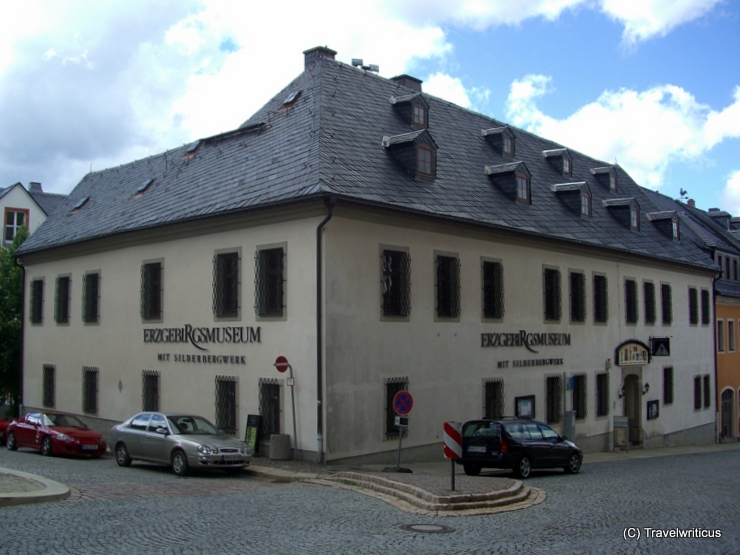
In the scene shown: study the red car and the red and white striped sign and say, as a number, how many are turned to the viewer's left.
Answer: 0

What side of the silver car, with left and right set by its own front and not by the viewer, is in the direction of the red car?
back

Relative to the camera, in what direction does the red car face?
facing the viewer and to the right of the viewer

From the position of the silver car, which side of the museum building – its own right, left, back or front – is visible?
right

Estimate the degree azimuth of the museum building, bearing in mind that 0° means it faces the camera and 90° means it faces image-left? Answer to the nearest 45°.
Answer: approximately 315°

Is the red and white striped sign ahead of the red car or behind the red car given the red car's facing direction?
ahead

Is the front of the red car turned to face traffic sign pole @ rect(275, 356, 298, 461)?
yes

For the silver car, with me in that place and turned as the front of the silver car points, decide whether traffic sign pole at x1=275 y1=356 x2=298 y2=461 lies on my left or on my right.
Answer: on my left

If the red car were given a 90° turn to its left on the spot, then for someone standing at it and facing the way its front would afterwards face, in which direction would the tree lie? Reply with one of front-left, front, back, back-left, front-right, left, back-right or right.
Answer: front-left

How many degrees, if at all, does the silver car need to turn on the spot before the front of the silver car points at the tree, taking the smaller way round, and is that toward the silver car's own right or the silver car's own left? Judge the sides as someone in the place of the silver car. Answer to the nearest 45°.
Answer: approximately 135° to the silver car's own left

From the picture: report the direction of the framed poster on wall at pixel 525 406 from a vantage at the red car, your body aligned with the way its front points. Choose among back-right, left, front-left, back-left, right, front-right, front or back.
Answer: front-left

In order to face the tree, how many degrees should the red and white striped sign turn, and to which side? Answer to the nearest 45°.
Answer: approximately 135° to its right

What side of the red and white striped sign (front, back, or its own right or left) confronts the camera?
front
